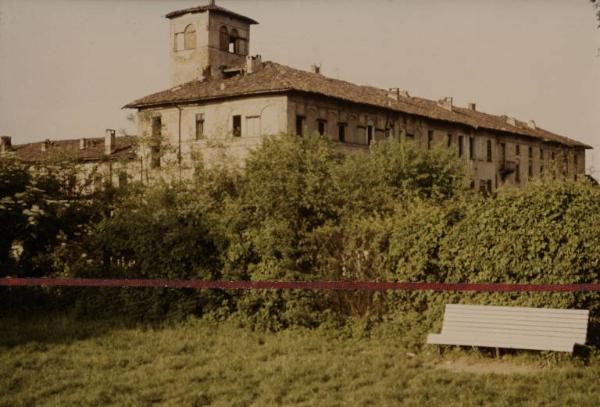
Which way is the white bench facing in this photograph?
toward the camera
